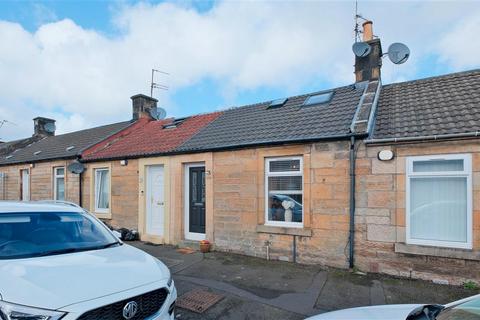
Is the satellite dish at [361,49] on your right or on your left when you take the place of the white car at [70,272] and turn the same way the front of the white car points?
on your left

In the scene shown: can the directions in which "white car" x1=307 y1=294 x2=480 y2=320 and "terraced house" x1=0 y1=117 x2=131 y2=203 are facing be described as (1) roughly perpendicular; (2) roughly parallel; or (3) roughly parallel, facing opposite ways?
roughly perpendicular

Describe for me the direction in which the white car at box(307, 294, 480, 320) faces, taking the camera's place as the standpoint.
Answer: facing to the left of the viewer

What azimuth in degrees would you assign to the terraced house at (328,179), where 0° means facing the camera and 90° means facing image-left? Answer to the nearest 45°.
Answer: approximately 45°

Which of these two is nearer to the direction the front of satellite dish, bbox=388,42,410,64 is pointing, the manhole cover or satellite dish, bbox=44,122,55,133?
the manhole cover

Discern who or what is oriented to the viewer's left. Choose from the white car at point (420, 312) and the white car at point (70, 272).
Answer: the white car at point (420, 312)

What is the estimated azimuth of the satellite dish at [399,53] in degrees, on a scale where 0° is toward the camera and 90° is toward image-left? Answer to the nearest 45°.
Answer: approximately 315°

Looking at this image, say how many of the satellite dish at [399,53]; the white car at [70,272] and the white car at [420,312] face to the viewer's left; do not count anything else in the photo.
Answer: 1

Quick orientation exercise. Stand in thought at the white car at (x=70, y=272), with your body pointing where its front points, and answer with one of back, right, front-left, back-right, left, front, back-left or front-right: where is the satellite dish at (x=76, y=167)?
back-left

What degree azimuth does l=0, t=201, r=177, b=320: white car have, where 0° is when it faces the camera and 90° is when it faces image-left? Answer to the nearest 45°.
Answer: approximately 315°

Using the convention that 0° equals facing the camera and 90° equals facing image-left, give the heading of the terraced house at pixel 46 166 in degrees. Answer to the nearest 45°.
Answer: approximately 45°
